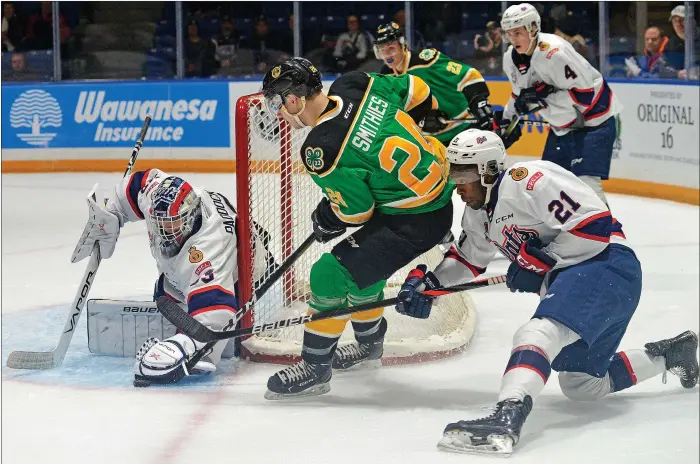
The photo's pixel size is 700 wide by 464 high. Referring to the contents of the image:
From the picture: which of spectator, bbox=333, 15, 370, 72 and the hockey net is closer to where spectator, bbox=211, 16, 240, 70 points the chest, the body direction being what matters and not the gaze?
the hockey net

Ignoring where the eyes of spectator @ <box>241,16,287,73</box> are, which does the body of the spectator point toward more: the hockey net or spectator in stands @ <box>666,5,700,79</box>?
the hockey net

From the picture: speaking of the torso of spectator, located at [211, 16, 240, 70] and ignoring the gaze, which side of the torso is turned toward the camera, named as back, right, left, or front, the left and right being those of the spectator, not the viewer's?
front

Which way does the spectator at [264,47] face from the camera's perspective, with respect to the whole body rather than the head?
toward the camera

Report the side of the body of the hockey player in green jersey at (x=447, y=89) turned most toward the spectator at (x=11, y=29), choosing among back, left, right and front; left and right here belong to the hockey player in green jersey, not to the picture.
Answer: right

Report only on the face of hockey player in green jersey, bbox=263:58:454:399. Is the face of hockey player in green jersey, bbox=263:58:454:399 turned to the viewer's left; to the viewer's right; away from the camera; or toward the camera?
to the viewer's left

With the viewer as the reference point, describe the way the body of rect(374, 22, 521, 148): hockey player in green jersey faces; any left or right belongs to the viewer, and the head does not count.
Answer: facing the viewer and to the left of the viewer

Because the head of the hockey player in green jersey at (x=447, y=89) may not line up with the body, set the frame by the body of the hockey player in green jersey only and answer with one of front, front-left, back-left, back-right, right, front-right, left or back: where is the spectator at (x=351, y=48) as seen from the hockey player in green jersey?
back-right

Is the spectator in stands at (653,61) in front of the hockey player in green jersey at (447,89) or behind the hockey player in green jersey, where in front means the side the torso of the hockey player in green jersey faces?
behind

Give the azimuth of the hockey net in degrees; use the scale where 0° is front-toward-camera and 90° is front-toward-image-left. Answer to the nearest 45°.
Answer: approximately 90°

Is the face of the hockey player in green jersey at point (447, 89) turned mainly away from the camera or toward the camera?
toward the camera
